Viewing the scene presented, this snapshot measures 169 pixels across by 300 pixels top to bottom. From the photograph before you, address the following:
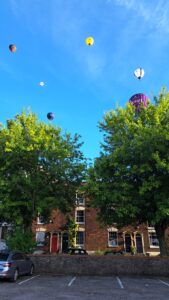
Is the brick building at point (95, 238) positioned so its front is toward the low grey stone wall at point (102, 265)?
yes

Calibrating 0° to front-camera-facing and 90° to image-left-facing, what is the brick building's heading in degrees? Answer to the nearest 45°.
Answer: approximately 0°
